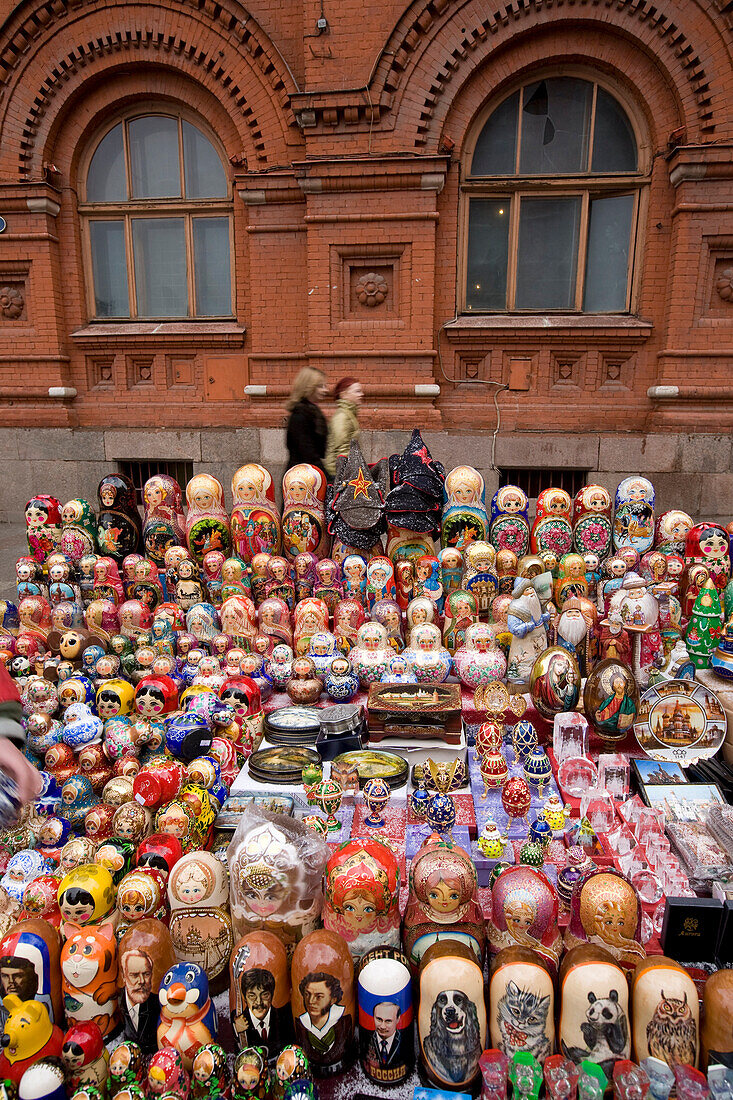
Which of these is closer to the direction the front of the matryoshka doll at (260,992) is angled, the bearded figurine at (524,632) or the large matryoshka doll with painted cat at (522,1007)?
the large matryoshka doll with painted cat

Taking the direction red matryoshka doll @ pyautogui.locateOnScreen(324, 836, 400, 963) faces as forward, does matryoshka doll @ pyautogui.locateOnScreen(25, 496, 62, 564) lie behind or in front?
behind

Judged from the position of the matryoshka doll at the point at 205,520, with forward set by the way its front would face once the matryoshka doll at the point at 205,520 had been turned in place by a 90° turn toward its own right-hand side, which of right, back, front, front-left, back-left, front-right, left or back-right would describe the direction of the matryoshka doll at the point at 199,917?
left

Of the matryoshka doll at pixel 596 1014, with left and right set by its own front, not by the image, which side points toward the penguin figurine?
right

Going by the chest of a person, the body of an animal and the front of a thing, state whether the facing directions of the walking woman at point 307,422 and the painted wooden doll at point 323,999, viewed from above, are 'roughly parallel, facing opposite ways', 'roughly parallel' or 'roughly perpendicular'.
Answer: roughly perpendicular

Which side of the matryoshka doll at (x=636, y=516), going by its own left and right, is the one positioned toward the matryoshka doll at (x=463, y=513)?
right

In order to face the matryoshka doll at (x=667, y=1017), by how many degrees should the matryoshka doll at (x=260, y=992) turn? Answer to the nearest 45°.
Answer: approximately 90° to its left

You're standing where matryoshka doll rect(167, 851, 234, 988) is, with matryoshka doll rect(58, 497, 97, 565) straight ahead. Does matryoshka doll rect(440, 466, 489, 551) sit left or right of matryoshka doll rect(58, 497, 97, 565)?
right

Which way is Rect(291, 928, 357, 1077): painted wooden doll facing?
toward the camera

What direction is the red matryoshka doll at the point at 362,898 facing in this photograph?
toward the camera

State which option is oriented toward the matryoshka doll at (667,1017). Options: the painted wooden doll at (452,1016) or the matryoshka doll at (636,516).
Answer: the matryoshka doll at (636,516)

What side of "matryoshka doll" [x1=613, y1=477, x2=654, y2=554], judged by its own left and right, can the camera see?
front

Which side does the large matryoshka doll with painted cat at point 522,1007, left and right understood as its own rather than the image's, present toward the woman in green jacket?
back

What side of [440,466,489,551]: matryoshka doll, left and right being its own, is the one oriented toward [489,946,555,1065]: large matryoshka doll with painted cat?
front

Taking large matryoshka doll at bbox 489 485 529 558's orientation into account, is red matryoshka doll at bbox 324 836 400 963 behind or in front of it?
in front

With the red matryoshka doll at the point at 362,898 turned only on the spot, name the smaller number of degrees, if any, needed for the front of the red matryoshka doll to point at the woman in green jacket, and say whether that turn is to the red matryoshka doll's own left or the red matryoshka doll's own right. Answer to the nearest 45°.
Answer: approximately 180°

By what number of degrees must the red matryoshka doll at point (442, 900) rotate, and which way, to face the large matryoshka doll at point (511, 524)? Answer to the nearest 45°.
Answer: approximately 180°

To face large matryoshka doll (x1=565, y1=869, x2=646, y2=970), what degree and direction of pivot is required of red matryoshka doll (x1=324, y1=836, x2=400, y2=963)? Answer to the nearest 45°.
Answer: approximately 90° to its left
